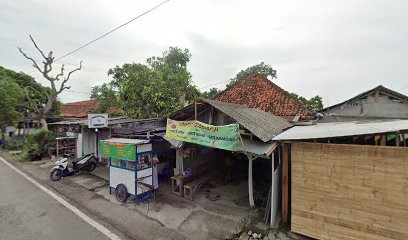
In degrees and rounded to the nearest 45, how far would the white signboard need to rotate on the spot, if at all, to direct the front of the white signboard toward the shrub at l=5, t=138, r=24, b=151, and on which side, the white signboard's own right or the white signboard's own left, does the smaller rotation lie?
approximately 135° to the white signboard's own right

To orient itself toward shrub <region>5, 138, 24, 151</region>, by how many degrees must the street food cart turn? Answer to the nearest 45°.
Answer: approximately 90° to its right

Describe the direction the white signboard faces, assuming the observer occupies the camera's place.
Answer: facing the viewer

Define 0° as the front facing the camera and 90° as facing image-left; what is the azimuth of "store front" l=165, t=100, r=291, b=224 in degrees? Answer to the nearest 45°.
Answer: approximately 45°

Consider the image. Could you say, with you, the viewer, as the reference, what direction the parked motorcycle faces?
facing the viewer and to the left of the viewer

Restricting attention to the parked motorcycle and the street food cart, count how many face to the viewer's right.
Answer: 0

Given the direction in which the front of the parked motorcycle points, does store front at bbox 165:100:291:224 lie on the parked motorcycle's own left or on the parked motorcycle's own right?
on the parked motorcycle's own left

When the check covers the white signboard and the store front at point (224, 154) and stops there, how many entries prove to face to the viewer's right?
0

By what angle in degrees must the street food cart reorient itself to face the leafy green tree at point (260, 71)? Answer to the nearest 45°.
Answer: approximately 180°

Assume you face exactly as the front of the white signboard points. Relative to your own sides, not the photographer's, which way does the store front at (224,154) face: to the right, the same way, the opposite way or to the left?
to the right
